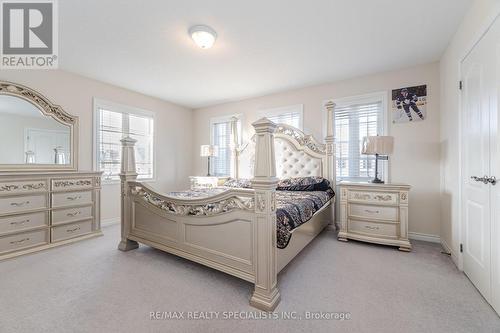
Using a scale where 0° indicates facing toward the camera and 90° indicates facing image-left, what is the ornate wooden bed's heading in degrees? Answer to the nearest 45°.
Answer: approximately 45°

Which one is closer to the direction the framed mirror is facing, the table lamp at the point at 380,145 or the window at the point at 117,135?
the table lamp

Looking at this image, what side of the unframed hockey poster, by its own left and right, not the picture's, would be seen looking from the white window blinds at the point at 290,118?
right

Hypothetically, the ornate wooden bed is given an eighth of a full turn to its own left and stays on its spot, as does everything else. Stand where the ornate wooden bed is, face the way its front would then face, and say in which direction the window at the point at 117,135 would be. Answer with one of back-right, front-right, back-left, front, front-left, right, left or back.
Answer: back-right

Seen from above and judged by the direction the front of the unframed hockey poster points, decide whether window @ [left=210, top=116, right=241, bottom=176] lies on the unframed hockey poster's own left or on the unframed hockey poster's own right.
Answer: on the unframed hockey poster's own right

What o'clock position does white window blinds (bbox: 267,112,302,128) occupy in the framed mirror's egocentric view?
The white window blinds is roughly at 10 o'clock from the framed mirror.

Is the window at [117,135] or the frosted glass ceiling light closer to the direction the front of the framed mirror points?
the frosted glass ceiling light

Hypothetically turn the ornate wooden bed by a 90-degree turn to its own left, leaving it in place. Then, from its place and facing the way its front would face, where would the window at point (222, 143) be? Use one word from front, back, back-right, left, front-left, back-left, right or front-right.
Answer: back-left

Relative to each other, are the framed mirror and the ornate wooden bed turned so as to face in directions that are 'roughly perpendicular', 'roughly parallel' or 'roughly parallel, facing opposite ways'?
roughly perpendicular

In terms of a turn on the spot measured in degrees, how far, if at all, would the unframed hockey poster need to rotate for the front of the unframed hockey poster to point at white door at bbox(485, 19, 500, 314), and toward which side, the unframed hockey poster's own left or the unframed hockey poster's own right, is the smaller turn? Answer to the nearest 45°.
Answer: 0° — it already faces it
